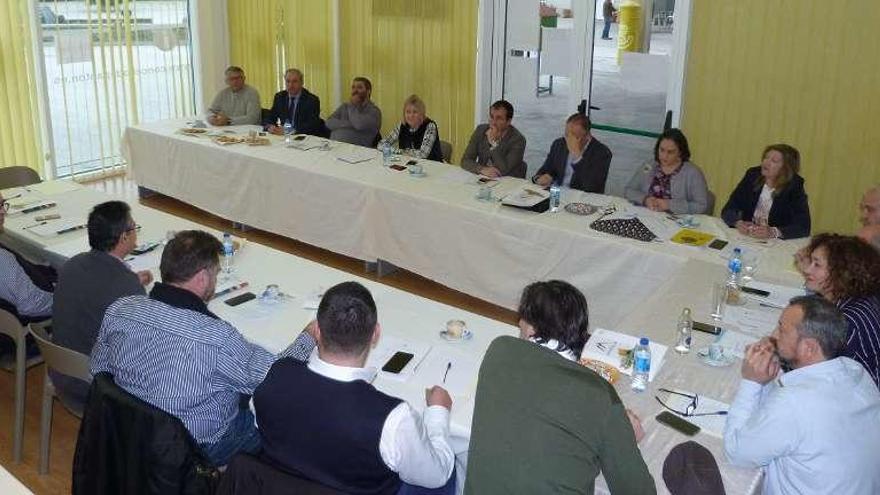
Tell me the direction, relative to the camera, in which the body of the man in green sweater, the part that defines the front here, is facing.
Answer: away from the camera

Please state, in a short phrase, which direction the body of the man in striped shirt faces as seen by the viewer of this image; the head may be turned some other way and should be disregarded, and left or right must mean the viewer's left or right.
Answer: facing away from the viewer and to the right of the viewer

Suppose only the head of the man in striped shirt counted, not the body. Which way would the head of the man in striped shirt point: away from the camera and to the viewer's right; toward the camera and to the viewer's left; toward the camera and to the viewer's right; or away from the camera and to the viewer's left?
away from the camera and to the viewer's right

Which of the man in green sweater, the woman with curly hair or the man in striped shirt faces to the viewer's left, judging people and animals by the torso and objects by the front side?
the woman with curly hair

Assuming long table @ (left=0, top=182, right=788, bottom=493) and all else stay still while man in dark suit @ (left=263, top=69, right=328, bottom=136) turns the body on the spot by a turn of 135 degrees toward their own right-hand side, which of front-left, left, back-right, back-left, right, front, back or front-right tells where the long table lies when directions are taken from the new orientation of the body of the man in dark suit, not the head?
back-left

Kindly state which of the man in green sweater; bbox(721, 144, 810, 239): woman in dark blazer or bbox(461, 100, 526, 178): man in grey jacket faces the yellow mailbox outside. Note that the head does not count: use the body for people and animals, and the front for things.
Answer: the man in green sweater

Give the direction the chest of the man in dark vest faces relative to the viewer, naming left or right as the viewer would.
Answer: facing away from the viewer

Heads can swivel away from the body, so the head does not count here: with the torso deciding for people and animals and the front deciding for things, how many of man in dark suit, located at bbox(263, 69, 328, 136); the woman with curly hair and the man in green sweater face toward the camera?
1

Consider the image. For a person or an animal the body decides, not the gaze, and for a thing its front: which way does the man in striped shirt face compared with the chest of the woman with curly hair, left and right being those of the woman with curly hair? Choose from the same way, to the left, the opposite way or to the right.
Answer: to the right

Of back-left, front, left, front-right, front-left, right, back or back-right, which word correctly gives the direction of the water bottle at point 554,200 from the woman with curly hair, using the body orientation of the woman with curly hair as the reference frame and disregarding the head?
front-right

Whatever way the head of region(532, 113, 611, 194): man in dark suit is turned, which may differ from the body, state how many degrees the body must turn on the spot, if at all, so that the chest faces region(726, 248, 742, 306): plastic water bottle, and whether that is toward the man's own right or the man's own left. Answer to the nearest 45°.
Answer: approximately 45° to the man's own left

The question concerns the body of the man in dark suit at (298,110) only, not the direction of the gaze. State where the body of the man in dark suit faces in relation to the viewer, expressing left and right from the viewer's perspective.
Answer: facing the viewer

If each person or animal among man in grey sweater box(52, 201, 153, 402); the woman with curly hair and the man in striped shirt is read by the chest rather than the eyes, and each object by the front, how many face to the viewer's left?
1

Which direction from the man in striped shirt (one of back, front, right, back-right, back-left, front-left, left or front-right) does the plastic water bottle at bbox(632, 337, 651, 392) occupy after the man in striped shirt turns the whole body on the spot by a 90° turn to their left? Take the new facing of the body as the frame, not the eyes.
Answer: back-right

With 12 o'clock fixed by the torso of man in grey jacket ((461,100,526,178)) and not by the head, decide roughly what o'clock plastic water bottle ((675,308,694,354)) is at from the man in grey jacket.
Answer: The plastic water bottle is roughly at 10 o'clock from the man in grey jacket.

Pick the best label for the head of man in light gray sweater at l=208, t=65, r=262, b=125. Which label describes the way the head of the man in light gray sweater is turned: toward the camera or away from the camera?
toward the camera

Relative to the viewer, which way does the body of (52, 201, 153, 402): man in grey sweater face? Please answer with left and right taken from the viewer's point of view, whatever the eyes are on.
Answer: facing away from the viewer and to the right of the viewer
